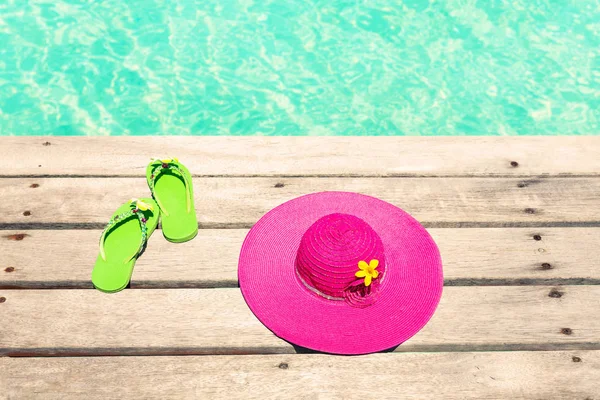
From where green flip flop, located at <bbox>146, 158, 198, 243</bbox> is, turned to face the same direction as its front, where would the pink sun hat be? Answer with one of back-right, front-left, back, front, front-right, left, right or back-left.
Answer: back-right

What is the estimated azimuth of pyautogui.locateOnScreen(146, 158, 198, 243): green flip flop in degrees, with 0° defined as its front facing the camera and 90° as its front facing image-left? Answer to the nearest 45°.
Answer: approximately 180°

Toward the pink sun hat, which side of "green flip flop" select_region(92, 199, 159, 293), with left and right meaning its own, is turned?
right

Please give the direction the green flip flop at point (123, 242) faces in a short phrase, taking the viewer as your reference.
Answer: facing away from the viewer and to the right of the viewer

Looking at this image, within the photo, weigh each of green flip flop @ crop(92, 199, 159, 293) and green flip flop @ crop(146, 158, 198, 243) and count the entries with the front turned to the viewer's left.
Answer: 0
